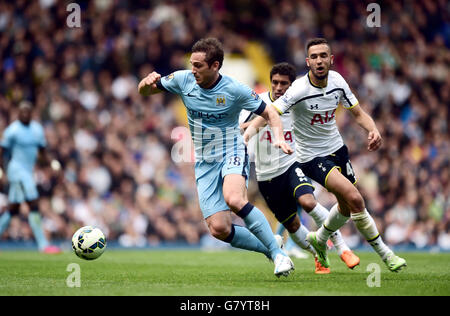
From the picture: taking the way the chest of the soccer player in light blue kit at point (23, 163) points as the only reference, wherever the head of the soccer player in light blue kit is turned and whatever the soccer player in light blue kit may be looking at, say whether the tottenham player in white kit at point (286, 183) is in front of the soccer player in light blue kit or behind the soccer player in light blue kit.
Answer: in front

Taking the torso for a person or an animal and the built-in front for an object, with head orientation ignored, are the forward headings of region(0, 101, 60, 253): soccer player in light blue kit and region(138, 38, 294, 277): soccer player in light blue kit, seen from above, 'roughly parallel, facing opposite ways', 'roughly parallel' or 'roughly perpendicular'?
roughly perpendicular

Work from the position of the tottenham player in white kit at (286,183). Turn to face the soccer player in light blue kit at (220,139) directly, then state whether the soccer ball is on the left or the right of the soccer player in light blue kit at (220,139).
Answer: right

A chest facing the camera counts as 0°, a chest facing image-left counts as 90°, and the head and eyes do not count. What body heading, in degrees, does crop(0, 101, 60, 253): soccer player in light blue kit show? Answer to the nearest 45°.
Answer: approximately 315°

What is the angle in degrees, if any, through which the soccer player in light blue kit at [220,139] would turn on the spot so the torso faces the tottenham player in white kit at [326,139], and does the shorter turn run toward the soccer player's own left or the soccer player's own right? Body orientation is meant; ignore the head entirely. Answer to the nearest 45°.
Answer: approximately 180°

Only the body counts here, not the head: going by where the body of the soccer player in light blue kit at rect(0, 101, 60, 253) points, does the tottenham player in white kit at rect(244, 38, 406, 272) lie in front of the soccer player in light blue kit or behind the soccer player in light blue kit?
in front

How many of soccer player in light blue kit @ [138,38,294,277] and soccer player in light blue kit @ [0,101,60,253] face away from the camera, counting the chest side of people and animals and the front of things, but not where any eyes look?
0

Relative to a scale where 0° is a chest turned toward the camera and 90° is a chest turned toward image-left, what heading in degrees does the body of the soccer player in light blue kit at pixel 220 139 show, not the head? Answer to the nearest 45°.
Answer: approximately 45°
